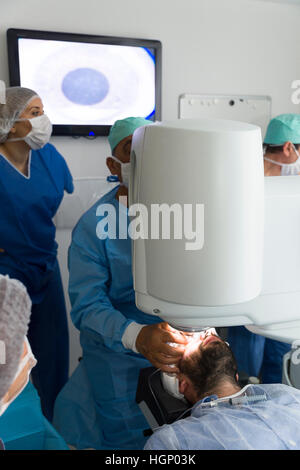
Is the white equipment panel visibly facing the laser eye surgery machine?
yes

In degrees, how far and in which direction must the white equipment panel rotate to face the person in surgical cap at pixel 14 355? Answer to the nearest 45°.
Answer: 0° — it already faces them

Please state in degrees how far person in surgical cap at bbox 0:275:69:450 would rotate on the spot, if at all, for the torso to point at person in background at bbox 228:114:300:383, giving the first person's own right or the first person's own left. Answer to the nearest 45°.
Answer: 0° — they already face them

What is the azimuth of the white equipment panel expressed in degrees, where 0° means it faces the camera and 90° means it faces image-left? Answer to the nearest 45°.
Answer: approximately 0°

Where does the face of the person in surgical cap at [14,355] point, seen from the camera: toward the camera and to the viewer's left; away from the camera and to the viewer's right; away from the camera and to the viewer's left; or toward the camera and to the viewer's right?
away from the camera and to the viewer's right

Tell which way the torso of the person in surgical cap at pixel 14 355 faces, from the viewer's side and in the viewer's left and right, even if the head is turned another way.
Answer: facing away from the viewer and to the right of the viewer
